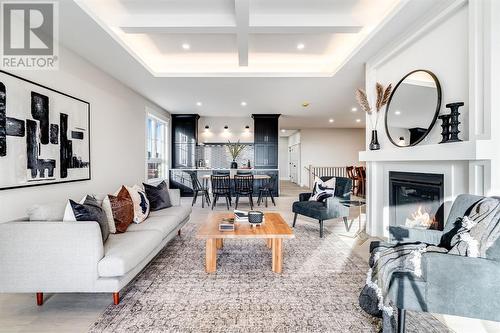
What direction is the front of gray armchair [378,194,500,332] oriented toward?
to the viewer's left

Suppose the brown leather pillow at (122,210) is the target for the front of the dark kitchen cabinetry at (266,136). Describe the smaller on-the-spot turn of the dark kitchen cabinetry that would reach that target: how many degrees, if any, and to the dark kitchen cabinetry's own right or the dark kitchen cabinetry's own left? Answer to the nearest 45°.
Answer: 0° — it already faces it

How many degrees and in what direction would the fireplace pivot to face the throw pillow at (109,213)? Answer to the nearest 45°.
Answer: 0° — it already faces it

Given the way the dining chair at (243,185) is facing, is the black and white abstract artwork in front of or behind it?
behind

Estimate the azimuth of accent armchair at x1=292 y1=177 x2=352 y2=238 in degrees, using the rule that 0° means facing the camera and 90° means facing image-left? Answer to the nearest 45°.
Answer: approximately 45°

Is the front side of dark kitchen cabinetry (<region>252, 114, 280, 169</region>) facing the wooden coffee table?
yes

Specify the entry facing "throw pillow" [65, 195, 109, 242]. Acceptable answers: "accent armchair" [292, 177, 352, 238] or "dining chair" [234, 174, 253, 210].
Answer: the accent armchair

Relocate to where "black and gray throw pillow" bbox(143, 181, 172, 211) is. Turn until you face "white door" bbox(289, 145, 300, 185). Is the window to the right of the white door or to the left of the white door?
left

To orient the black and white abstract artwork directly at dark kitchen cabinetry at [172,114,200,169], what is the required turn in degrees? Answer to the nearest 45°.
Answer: approximately 90° to its left

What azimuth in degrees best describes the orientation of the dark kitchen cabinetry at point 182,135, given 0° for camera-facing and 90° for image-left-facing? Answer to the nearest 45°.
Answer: approximately 0°

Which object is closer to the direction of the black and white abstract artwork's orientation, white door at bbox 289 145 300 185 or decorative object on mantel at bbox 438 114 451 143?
the decorative object on mantel
